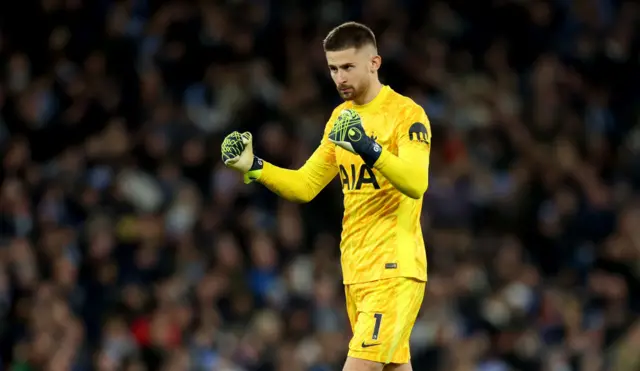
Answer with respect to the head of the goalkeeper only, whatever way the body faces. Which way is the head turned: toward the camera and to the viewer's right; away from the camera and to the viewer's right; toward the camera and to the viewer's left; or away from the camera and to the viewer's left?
toward the camera and to the viewer's left

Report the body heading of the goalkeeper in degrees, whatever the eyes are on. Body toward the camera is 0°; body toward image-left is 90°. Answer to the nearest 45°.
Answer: approximately 45°
